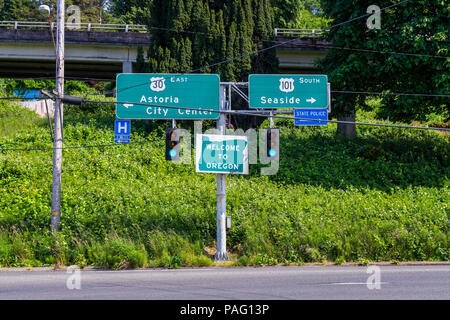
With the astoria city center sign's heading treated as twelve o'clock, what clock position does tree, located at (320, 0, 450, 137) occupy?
The tree is roughly at 8 o'clock from the astoria city center sign.

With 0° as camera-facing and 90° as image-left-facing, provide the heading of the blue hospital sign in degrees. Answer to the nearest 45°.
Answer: approximately 0°

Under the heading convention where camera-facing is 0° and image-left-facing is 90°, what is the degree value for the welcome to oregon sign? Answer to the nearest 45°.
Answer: approximately 0°

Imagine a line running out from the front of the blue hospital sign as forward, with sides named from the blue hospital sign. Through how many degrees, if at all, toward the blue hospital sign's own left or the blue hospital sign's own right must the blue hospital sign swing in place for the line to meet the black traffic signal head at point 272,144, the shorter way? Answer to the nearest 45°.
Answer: approximately 45° to the blue hospital sign's own left

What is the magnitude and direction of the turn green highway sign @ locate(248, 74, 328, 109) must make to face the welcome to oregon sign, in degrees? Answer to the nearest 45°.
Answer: approximately 90° to its right
